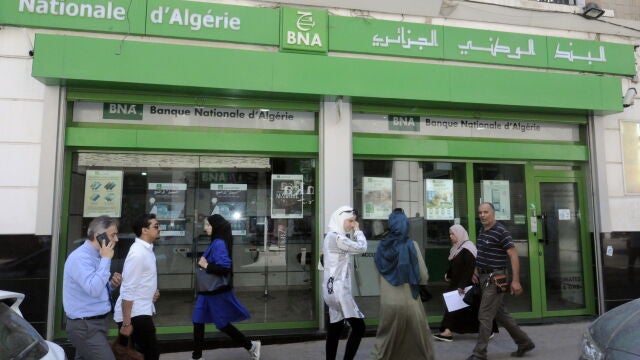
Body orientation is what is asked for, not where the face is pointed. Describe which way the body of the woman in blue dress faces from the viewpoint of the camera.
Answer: to the viewer's left

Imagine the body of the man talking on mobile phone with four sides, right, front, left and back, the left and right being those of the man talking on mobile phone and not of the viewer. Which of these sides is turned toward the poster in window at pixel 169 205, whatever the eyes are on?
left

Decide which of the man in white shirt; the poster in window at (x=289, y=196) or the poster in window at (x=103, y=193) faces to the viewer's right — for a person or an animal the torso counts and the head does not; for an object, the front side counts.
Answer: the man in white shirt

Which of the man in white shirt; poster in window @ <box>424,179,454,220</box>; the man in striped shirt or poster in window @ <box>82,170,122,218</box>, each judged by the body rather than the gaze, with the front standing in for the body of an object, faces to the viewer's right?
the man in white shirt

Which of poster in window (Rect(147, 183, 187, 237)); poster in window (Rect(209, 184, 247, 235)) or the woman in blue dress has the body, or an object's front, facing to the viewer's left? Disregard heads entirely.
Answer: the woman in blue dress

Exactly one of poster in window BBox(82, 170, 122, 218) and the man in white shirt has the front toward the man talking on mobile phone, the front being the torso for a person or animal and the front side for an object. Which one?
the poster in window

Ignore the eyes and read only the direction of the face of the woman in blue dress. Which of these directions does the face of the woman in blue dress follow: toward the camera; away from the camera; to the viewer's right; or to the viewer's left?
to the viewer's left

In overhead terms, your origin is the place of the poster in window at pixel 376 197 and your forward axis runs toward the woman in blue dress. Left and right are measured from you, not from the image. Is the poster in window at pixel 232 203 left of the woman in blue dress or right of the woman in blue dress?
right

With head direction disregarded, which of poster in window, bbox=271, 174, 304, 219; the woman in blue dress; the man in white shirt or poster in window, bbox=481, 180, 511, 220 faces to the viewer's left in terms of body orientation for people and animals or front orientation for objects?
the woman in blue dress

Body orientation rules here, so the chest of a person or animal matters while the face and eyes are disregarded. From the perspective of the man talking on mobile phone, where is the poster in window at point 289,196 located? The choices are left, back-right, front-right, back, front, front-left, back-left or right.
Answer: front-left
